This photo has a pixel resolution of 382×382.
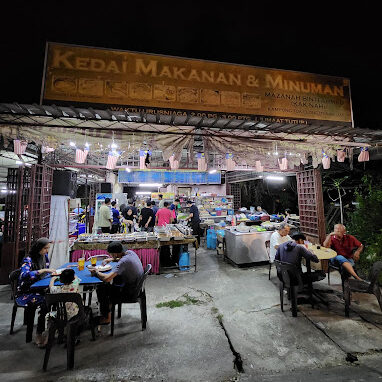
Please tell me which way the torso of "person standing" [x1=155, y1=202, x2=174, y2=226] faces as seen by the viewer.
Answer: away from the camera

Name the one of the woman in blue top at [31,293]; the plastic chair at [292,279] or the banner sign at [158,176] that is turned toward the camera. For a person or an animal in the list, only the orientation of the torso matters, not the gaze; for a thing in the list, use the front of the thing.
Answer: the banner sign

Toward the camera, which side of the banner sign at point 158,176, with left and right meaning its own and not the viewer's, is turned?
front

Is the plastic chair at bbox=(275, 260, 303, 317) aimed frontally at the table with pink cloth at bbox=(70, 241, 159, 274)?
no

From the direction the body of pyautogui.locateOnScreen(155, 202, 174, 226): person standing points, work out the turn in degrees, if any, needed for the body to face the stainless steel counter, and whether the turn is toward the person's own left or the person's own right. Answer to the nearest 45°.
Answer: approximately 135° to the person's own right

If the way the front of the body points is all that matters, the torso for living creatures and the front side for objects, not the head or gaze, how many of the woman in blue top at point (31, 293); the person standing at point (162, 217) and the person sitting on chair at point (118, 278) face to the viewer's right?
1

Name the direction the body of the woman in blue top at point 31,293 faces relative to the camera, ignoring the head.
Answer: to the viewer's right

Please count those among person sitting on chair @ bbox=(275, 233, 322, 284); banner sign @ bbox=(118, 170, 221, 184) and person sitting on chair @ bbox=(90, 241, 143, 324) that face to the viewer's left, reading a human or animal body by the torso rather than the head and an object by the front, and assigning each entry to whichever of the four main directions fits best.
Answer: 1

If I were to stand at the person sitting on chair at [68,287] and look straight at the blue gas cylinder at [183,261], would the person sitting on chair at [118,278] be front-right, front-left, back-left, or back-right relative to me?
front-right

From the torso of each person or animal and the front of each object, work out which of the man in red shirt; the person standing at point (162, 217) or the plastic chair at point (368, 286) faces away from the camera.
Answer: the person standing

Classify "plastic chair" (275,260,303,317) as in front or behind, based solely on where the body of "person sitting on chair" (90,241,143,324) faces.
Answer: behind

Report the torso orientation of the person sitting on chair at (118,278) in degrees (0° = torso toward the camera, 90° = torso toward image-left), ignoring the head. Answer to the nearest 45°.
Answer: approximately 90°

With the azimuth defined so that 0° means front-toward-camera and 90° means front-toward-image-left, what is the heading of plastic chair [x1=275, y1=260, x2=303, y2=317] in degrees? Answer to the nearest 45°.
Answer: approximately 225°

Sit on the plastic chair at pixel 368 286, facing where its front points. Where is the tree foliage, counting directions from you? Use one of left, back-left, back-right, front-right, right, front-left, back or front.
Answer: right

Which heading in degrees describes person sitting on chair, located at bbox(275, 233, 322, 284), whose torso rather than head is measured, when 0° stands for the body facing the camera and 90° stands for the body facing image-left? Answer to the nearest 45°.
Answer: approximately 225°

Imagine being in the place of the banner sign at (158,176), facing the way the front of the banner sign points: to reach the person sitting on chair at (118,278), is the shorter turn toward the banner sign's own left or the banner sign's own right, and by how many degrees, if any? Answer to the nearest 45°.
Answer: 0° — it already faces them
